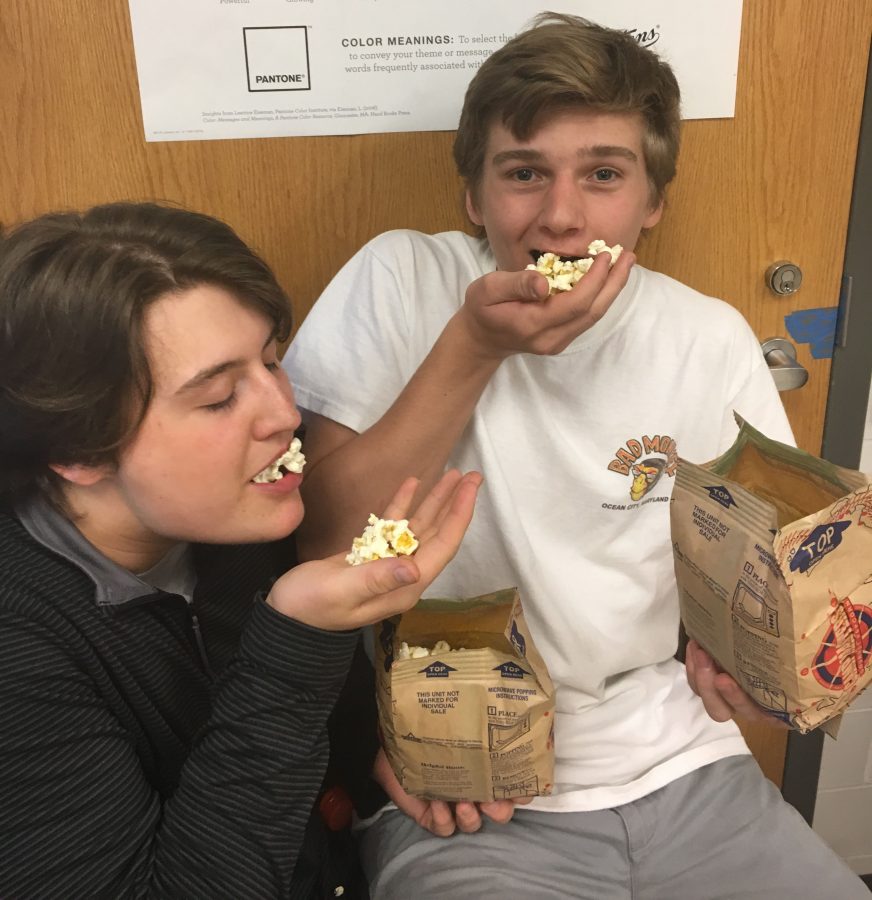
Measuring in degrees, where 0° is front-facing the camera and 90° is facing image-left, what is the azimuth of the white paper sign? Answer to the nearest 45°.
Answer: approximately 0°

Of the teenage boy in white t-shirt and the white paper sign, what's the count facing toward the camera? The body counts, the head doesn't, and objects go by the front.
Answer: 2

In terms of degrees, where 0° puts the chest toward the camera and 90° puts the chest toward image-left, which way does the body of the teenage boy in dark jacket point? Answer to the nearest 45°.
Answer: approximately 315°

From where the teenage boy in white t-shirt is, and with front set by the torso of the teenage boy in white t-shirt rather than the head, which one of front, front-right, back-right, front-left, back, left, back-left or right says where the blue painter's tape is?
back-left

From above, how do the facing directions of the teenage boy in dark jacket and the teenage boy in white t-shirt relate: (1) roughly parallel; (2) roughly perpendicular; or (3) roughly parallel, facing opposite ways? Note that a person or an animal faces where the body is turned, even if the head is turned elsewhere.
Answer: roughly perpendicular

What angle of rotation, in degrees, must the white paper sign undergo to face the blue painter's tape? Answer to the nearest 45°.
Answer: approximately 90° to its left
